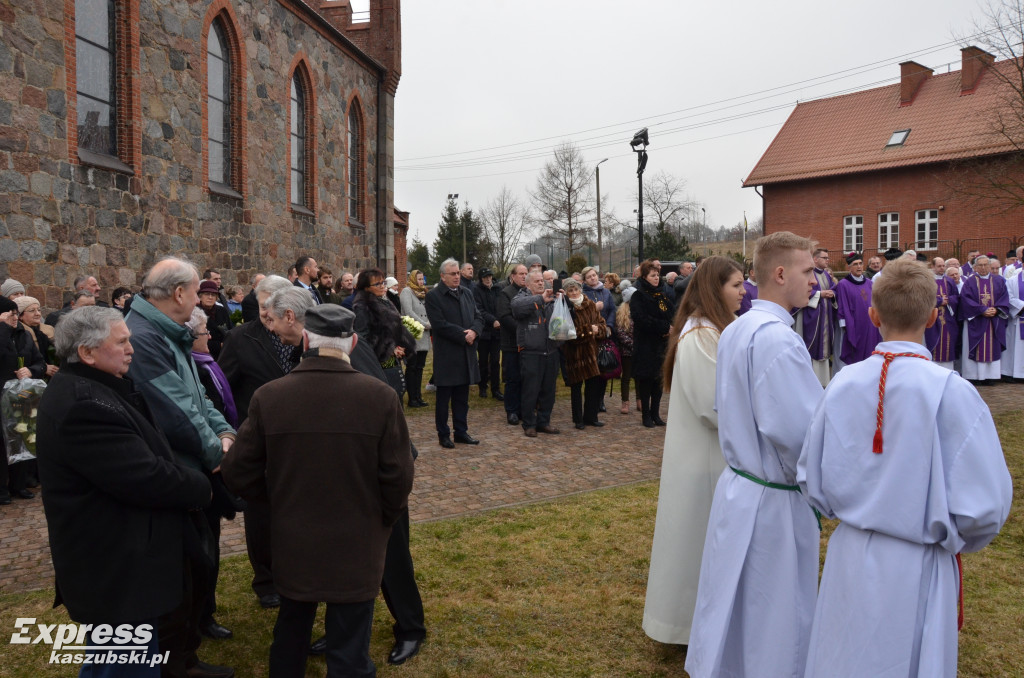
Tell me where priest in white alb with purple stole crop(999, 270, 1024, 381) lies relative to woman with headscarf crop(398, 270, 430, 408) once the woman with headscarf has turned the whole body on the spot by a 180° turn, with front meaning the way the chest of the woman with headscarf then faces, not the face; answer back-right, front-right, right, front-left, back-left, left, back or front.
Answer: back-right

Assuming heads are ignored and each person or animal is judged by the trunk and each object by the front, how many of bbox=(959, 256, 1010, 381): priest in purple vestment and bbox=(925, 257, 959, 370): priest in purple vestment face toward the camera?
2

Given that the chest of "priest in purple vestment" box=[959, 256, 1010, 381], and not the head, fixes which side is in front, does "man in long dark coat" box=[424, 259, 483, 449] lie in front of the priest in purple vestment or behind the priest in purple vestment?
in front

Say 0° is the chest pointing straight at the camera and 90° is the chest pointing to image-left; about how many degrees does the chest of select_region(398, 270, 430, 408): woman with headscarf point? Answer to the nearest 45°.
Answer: approximately 315°

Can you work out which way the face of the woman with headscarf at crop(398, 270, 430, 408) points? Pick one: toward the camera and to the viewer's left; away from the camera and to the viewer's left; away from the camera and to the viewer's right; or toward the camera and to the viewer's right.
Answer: toward the camera and to the viewer's right

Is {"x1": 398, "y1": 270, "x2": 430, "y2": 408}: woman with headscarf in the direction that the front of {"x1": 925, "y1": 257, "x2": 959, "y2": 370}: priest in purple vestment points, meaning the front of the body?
no

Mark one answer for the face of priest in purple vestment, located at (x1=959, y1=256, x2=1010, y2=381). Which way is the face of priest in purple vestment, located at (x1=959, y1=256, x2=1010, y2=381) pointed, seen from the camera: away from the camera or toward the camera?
toward the camera

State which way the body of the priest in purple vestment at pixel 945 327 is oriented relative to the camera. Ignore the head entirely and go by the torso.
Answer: toward the camera

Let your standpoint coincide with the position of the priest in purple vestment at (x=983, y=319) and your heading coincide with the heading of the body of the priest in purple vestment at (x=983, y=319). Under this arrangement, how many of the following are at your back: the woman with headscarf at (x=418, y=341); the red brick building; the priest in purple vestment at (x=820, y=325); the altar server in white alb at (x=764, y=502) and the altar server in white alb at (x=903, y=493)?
1

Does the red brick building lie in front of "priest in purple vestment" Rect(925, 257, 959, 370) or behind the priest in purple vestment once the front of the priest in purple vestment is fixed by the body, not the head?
behind

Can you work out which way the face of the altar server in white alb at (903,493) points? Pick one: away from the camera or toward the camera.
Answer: away from the camera

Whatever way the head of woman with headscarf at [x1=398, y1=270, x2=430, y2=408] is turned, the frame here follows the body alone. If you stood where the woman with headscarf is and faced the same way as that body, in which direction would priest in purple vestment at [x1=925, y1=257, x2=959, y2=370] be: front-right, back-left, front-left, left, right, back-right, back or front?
front-left

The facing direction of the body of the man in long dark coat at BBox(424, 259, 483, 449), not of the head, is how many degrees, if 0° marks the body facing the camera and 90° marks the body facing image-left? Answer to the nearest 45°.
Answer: approximately 315°

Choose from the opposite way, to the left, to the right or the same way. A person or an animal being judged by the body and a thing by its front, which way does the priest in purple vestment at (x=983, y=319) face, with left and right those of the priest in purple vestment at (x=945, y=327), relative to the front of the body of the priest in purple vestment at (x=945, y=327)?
the same way

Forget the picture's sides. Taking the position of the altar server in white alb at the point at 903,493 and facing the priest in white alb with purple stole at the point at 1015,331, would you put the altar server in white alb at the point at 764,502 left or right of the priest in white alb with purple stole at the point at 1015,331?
left

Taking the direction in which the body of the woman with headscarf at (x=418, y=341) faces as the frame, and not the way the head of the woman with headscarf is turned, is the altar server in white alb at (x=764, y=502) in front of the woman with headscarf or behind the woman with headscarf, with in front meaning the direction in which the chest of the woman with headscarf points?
in front

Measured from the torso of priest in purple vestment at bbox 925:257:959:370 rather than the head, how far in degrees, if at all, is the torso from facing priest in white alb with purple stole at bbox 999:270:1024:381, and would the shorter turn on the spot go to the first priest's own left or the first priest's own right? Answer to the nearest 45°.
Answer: approximately 135° to the first priest's own left

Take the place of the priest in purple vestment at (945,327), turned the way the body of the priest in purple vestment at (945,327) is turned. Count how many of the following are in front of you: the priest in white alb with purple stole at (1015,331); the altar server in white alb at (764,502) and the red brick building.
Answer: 1

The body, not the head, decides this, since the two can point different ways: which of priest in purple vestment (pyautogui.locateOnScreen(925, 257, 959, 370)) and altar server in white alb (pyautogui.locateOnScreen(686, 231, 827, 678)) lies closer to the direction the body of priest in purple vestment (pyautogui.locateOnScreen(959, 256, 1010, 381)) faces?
the altar server in white alb

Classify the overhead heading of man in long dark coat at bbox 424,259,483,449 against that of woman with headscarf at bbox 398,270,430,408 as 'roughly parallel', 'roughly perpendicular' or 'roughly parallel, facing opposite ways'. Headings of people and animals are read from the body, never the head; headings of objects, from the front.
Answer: roughly parallel
